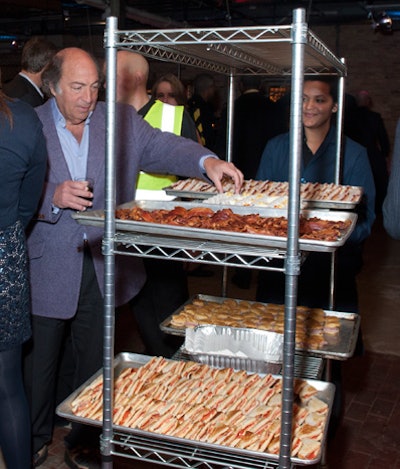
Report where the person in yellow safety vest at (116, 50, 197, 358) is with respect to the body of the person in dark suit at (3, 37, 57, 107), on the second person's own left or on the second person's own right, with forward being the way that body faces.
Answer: on the second person's own right

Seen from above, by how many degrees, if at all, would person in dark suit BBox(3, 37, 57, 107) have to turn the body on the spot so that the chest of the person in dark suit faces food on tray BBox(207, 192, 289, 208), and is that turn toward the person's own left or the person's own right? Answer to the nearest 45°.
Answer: approximately 135° to the person's own right

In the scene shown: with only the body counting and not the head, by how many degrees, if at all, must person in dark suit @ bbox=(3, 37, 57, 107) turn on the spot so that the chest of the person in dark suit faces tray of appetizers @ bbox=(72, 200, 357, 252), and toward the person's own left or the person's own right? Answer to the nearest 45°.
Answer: approximately 135° to the person's own right

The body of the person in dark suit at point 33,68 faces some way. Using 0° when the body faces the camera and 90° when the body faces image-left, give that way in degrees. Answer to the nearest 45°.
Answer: approximately 225°

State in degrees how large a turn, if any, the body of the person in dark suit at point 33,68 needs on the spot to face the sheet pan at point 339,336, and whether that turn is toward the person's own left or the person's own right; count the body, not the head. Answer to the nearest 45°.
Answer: approximately 135° to the person's own right

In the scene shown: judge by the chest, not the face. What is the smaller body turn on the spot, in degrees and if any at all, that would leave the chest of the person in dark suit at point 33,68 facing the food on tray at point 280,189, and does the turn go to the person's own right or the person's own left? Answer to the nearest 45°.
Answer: approximately 90° to the person's own right

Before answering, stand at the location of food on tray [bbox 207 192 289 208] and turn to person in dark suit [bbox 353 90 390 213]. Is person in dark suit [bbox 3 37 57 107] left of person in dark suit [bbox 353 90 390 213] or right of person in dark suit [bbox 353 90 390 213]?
left
